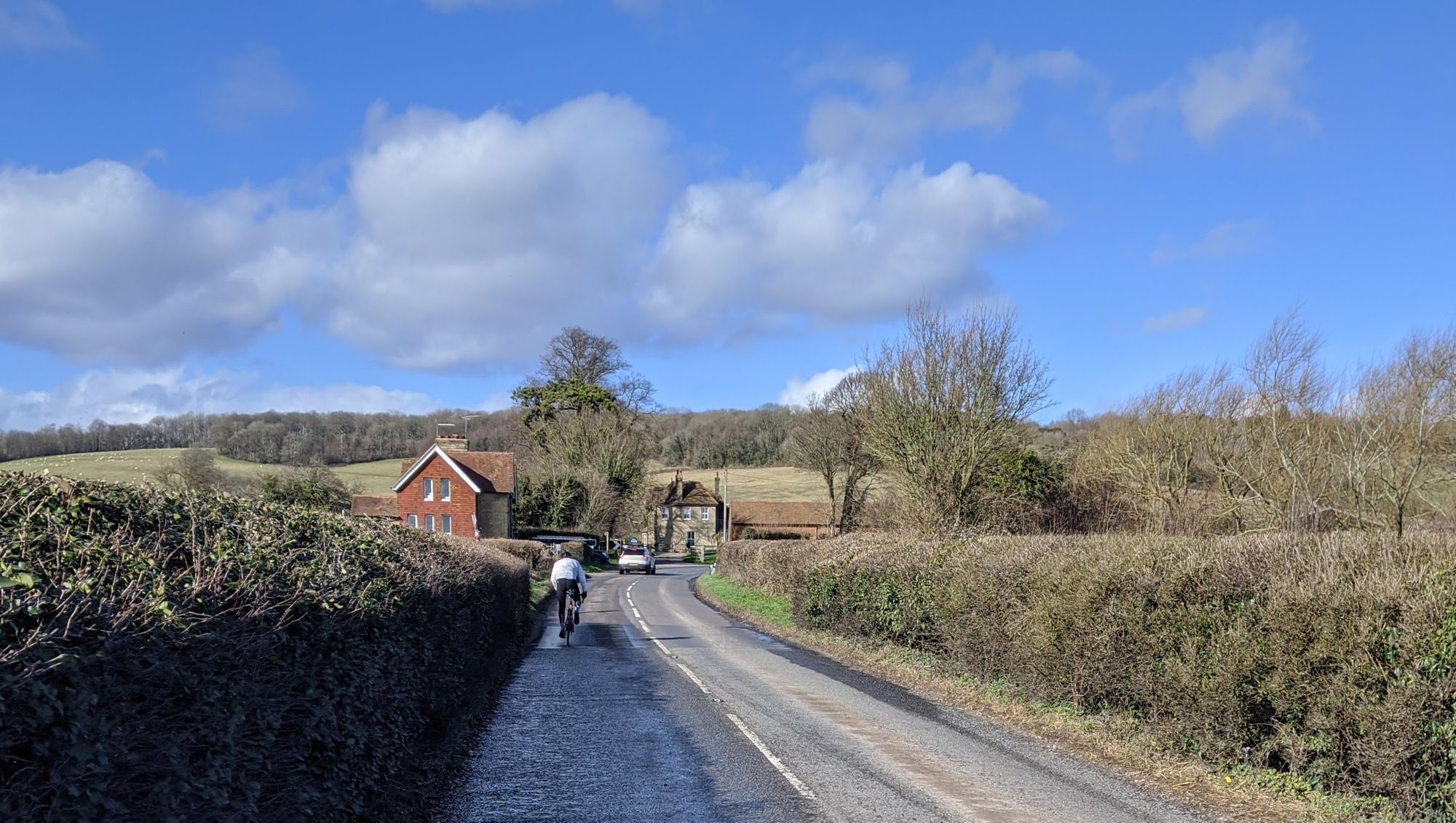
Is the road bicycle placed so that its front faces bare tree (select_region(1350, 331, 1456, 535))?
no

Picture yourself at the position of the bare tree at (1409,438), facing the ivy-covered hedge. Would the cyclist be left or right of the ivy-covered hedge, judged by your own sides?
right

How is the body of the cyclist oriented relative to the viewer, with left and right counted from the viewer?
facing away from the viewer

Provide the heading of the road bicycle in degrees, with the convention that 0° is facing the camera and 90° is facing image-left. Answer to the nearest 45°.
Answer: approximately 180°

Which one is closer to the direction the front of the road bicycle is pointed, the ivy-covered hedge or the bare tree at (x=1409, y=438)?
the bare tree

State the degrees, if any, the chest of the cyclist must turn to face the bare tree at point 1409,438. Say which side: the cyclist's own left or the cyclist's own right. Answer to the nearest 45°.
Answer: approximately 90° to the cyclist's own right

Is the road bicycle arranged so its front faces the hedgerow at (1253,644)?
no

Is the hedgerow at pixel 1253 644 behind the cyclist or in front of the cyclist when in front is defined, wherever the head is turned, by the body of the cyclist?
behind

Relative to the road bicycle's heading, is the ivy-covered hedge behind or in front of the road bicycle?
behind
